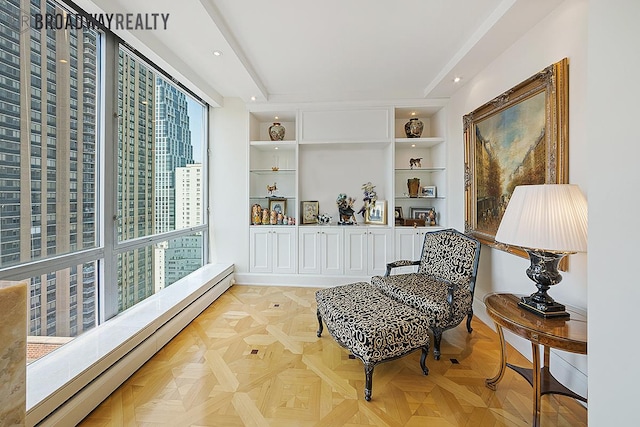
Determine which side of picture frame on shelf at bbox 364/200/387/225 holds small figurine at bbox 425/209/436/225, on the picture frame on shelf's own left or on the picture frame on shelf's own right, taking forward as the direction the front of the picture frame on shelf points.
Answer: on the picture frame on shelf's own left

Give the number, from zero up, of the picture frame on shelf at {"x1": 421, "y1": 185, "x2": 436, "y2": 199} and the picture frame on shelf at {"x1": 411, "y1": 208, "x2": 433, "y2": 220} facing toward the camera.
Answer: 2

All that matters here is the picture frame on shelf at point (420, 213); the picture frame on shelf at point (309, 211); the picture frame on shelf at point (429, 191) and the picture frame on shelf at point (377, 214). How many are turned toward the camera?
4

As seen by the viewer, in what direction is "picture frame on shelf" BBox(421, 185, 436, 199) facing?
toward the camera

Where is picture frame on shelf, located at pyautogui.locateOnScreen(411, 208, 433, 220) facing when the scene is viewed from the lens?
facing the viewer

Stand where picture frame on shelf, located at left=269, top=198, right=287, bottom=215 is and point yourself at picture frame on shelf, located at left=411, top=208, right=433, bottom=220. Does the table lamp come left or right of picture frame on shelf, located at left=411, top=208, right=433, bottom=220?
right

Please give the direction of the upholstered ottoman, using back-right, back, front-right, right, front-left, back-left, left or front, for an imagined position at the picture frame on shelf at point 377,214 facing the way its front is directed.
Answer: front

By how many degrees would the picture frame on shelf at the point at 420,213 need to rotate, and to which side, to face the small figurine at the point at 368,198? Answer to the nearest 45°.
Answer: approximately 90° to its right

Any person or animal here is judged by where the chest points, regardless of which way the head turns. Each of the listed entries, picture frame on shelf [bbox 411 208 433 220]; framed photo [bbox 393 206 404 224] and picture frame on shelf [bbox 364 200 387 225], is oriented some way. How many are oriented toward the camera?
3

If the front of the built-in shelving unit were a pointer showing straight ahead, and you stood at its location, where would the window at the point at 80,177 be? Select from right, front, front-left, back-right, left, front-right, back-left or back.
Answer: front-right

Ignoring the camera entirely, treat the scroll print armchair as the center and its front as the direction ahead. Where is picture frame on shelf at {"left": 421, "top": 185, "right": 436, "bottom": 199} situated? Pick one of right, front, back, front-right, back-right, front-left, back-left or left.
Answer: back-right

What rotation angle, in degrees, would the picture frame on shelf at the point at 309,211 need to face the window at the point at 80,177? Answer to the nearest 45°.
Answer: approximately 45° to its right

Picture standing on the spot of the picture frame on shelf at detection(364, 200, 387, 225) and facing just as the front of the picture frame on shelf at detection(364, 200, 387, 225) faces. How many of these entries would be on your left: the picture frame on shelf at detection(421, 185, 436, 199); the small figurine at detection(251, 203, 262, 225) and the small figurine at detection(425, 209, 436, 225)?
2

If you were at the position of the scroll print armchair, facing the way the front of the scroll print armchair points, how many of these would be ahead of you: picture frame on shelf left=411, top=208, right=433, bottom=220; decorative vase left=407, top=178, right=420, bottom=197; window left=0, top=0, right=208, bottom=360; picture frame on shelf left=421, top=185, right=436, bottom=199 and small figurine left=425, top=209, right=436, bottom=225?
1

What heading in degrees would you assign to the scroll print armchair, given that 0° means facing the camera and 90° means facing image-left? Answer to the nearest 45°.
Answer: approximately 45°

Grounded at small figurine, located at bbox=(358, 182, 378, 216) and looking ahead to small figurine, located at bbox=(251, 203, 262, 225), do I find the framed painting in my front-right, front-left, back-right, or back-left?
back-left

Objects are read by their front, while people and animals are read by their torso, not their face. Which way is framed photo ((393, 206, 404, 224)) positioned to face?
toward the camera

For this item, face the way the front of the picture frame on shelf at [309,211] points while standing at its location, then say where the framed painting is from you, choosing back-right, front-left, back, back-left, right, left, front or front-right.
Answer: front-left
